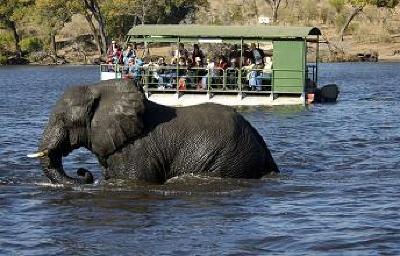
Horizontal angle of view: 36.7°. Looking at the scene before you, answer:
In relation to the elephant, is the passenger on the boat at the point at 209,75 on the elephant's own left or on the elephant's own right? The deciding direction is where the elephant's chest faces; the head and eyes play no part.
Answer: on the elephant's own right

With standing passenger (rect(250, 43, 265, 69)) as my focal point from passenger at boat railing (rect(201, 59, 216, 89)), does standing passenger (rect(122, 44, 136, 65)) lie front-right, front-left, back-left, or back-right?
back-left

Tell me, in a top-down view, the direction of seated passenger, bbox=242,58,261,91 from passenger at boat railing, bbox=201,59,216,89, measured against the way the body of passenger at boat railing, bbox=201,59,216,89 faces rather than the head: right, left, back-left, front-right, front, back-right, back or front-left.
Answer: back-left

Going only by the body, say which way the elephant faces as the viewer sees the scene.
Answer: to the viewer's left

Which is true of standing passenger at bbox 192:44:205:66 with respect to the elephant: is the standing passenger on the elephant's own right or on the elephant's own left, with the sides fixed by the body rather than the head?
on the elephant's own right

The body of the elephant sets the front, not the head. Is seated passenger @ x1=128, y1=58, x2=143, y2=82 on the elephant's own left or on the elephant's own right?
on the elephant's own right

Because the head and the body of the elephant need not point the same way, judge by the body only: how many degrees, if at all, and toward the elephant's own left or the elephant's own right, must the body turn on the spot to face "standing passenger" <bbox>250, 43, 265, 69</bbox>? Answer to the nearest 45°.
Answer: approximately 90° to the elephant's own right

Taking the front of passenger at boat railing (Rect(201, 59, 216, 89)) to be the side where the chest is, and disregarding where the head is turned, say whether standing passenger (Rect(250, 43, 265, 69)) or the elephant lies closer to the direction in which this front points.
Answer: the elephant

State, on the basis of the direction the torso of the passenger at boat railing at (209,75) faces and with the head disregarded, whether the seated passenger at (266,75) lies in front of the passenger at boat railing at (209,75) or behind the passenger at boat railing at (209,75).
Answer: behind

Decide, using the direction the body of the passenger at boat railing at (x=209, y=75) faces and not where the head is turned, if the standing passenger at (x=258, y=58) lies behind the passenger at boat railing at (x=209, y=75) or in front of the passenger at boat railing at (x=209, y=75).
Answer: behind
